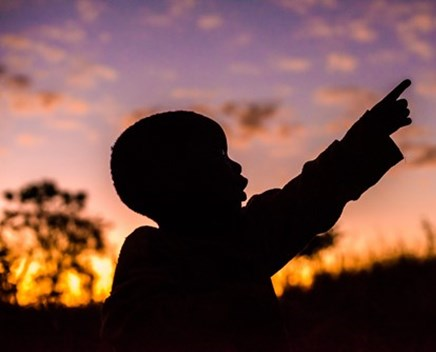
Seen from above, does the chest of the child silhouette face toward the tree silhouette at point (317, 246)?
no

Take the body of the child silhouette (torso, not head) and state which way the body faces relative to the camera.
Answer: to the viewer's right
